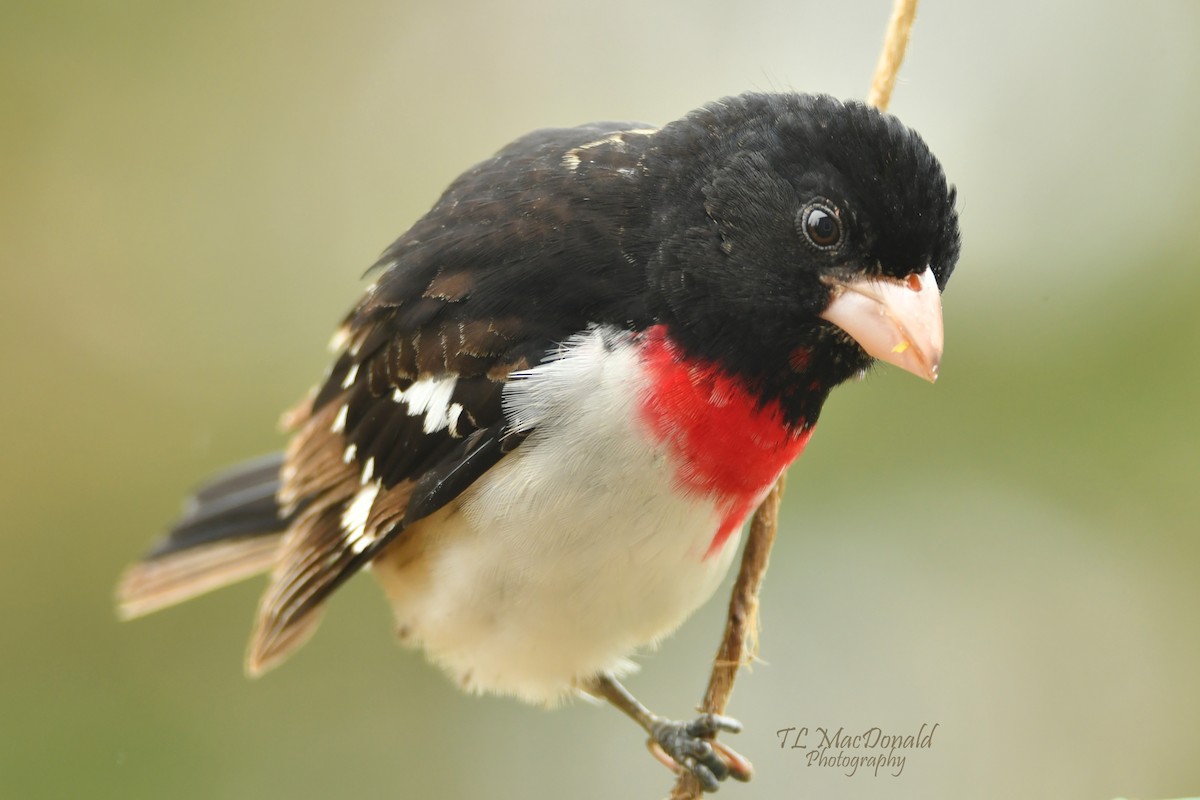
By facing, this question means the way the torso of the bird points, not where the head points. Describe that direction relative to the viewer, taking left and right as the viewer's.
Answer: facing the viewer and to the right of the viewer
